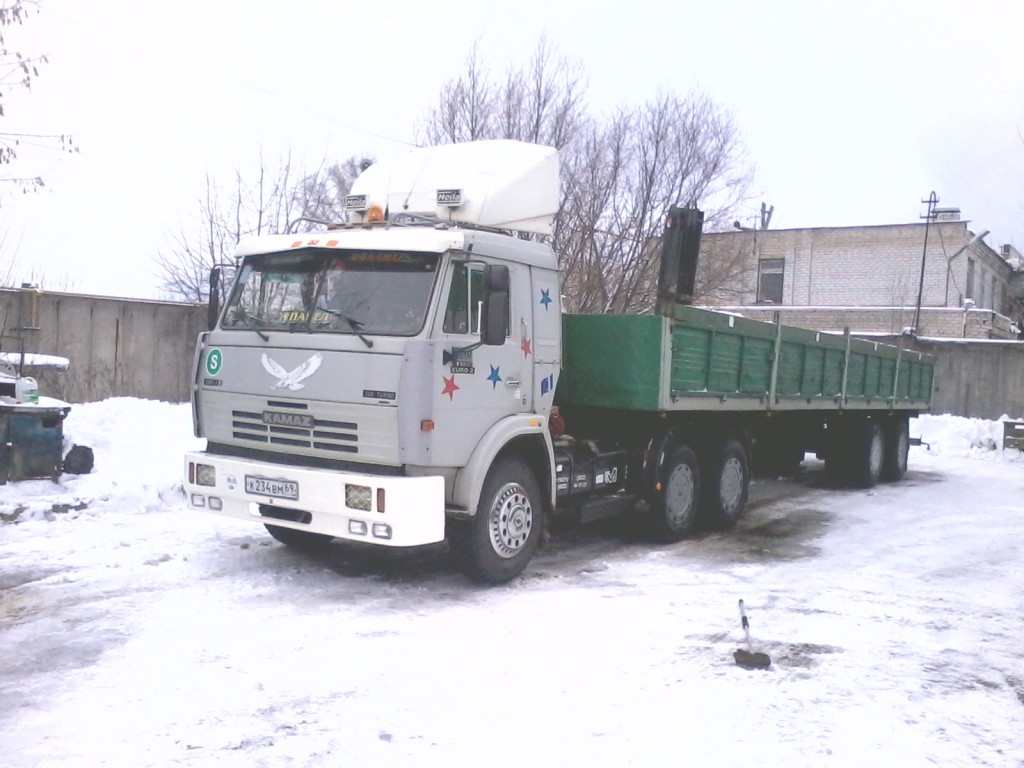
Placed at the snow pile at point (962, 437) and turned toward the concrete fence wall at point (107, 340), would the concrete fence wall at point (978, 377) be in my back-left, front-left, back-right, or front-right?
back-right

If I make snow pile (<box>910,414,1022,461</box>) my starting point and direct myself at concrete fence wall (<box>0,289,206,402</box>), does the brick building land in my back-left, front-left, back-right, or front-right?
back-right

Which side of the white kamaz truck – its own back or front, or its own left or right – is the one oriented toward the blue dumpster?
right

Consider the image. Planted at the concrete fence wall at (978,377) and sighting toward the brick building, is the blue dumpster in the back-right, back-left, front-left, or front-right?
back-left

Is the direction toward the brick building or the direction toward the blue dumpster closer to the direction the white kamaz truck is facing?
the blue dumpster

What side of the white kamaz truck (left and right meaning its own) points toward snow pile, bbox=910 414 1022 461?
back

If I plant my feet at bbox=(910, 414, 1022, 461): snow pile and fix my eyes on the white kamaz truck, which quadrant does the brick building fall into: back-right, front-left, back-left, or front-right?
back-right

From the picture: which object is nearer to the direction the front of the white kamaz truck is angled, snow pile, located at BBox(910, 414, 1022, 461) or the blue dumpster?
the blue dumpster

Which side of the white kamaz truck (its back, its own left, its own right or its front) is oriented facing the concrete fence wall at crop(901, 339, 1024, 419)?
back

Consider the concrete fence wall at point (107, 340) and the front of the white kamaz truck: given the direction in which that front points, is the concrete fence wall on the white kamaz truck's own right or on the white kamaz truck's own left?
on the white kamaz truck's own right

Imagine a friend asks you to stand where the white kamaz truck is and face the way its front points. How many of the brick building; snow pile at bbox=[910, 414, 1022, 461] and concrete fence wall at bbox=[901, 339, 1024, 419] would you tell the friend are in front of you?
0

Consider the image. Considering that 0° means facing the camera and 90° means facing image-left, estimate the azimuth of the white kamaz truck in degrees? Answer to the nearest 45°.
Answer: approximately 45°

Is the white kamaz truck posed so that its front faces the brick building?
no
